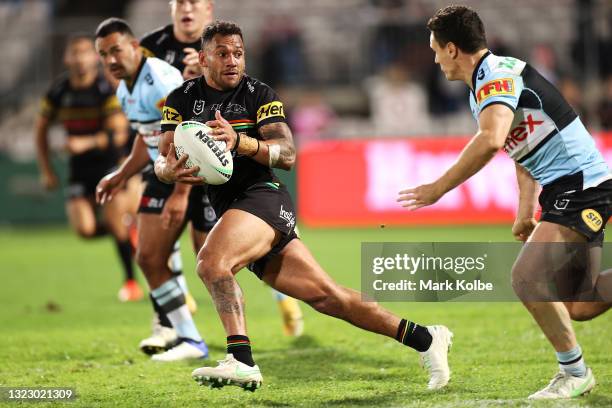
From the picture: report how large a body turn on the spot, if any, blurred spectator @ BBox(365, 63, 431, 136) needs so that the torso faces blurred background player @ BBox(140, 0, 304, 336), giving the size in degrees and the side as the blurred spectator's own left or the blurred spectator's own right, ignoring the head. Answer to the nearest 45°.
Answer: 0° — they already face them

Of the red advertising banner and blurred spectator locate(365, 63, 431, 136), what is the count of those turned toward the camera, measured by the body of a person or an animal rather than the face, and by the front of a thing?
2

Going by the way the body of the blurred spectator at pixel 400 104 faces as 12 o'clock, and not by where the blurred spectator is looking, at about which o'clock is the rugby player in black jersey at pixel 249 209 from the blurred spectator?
The rugby player in black jersey is roughly at 12 o'clock from the blurred spectator.

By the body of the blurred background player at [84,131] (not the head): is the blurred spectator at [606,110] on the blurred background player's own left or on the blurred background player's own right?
on the blurred background player's own left

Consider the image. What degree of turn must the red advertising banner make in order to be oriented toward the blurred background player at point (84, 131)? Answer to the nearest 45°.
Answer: approximately 45° to its right

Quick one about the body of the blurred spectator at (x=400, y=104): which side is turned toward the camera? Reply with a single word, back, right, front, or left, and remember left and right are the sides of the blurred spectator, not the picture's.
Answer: front

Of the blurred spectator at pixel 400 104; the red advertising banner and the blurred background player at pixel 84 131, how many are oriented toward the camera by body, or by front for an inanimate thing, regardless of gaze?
3

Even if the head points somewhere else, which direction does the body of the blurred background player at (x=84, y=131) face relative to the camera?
toward the camera

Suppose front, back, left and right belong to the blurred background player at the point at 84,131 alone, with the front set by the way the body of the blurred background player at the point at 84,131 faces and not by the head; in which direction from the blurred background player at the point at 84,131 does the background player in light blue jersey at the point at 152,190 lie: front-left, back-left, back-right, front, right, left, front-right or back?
front

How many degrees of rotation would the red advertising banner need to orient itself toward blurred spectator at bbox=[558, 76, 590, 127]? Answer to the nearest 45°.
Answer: approximately 135° to its left

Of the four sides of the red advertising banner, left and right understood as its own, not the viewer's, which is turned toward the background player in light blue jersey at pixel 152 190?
front

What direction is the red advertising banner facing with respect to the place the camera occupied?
facing the viewer
